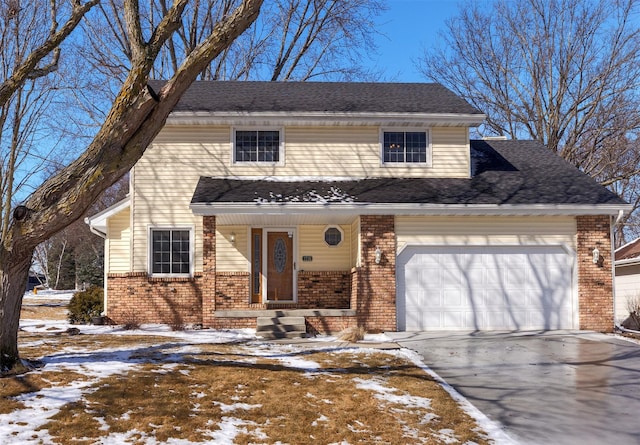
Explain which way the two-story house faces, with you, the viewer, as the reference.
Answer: facing the viewer

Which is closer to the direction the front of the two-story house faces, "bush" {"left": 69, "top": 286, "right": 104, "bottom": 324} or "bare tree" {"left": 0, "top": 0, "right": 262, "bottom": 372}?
the bare tree

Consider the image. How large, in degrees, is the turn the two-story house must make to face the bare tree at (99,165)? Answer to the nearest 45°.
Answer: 0° — it already faces it

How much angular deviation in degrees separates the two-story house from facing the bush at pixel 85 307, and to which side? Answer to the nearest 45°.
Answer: approximately 90° to its right
